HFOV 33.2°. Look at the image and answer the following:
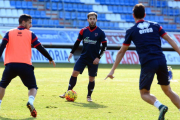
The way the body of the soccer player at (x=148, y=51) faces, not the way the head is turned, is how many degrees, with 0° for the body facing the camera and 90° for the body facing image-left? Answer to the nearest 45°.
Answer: approximately 180°

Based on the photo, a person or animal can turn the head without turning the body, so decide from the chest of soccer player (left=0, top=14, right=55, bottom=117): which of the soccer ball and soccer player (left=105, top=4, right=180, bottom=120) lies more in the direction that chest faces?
the soccer ball

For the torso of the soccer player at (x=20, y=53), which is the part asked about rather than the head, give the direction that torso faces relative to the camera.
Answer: away from the camera

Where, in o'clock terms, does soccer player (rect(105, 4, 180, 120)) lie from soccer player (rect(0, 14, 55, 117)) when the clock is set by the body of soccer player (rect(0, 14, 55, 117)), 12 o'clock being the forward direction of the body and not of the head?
soccer player (rect(105, 4, 180, 120)) is roughly at 4 o'clock from soccer player (rect(0, 14, 55, 117)).

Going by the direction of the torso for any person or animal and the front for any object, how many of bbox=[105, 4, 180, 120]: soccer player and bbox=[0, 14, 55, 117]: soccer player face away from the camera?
2

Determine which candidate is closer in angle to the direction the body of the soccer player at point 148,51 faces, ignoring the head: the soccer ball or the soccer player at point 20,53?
the soccer ball

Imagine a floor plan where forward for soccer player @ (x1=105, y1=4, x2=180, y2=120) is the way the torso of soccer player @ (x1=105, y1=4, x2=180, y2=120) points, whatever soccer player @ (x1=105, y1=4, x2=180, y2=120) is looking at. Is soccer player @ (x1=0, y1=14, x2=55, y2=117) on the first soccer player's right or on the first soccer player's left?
on the first soccer player's left

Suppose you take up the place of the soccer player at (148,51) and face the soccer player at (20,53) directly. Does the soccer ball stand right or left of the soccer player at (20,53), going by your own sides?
right

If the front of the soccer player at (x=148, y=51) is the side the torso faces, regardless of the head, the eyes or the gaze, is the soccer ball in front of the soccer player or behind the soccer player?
in front

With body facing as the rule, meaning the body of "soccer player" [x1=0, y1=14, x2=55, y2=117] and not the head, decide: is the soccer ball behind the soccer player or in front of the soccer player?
in front
